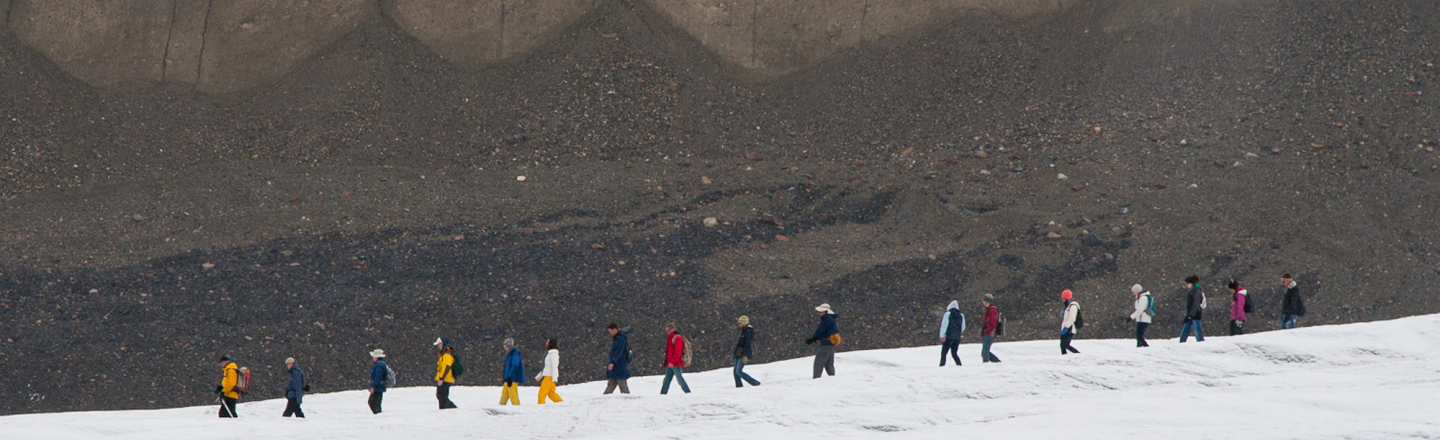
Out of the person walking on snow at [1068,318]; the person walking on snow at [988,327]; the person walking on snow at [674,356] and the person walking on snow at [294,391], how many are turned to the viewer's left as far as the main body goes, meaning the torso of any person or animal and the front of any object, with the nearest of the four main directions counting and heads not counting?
4

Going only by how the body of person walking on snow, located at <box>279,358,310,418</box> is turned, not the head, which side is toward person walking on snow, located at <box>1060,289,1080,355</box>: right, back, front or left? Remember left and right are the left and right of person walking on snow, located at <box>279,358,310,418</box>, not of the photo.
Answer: back

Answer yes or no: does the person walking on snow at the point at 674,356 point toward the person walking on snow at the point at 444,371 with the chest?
yes

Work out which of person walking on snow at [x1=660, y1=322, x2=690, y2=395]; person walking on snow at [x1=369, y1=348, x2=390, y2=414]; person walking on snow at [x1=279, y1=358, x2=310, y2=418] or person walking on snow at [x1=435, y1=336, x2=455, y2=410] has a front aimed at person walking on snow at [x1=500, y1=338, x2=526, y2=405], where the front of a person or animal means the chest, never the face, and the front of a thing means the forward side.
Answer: person walking on snow at [x1=660, y1=322, x2=690, y2=395]

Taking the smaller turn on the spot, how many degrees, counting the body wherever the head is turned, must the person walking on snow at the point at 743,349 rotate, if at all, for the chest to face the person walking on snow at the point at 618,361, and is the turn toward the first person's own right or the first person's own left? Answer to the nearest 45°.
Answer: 0° — they already face them

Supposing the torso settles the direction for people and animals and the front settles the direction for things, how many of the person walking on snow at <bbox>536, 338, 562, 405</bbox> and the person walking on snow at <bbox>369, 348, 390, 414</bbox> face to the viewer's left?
2

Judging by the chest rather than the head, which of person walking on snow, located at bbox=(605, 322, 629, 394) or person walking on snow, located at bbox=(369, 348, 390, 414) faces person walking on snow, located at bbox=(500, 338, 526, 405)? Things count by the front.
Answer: person walking on snow, located at bbox=(605, 322, 629, 394)

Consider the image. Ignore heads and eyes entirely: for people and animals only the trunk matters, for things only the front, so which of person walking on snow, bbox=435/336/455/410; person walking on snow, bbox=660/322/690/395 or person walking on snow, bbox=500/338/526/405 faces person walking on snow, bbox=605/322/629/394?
person walking on snow, bbox=660/322/690/395

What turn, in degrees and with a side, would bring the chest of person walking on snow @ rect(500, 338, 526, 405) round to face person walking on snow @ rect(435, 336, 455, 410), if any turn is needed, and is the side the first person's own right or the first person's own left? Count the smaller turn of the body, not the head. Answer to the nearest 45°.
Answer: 0° — they already face them

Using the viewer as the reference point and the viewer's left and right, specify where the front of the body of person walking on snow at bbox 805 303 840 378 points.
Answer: facing to the left of the viewer

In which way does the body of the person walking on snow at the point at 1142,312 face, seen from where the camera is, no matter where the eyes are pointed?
to the viewer's left

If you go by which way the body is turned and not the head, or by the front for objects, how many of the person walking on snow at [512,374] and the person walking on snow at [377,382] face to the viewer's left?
2

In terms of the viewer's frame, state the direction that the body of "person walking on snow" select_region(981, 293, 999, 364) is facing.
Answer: to the viewer's left

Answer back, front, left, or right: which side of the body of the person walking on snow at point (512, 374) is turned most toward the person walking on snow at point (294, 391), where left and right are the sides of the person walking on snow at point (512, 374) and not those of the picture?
front

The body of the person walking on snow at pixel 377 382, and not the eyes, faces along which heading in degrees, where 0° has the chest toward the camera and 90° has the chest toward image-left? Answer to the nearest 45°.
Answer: approximately 90°

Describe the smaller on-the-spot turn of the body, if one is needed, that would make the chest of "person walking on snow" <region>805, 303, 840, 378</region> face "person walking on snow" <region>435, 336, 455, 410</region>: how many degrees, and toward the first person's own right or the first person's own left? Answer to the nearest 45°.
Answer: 0° — they already face them

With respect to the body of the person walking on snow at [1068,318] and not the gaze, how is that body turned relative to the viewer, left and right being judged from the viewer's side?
facing to the left of the viewer

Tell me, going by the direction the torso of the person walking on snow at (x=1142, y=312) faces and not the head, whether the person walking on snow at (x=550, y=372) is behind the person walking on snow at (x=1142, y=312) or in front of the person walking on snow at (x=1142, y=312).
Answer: in front
